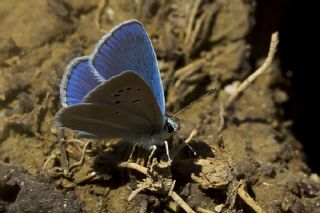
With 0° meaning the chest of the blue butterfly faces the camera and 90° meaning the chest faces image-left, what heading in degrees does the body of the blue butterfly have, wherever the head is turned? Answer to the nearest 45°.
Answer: approximately 270°
